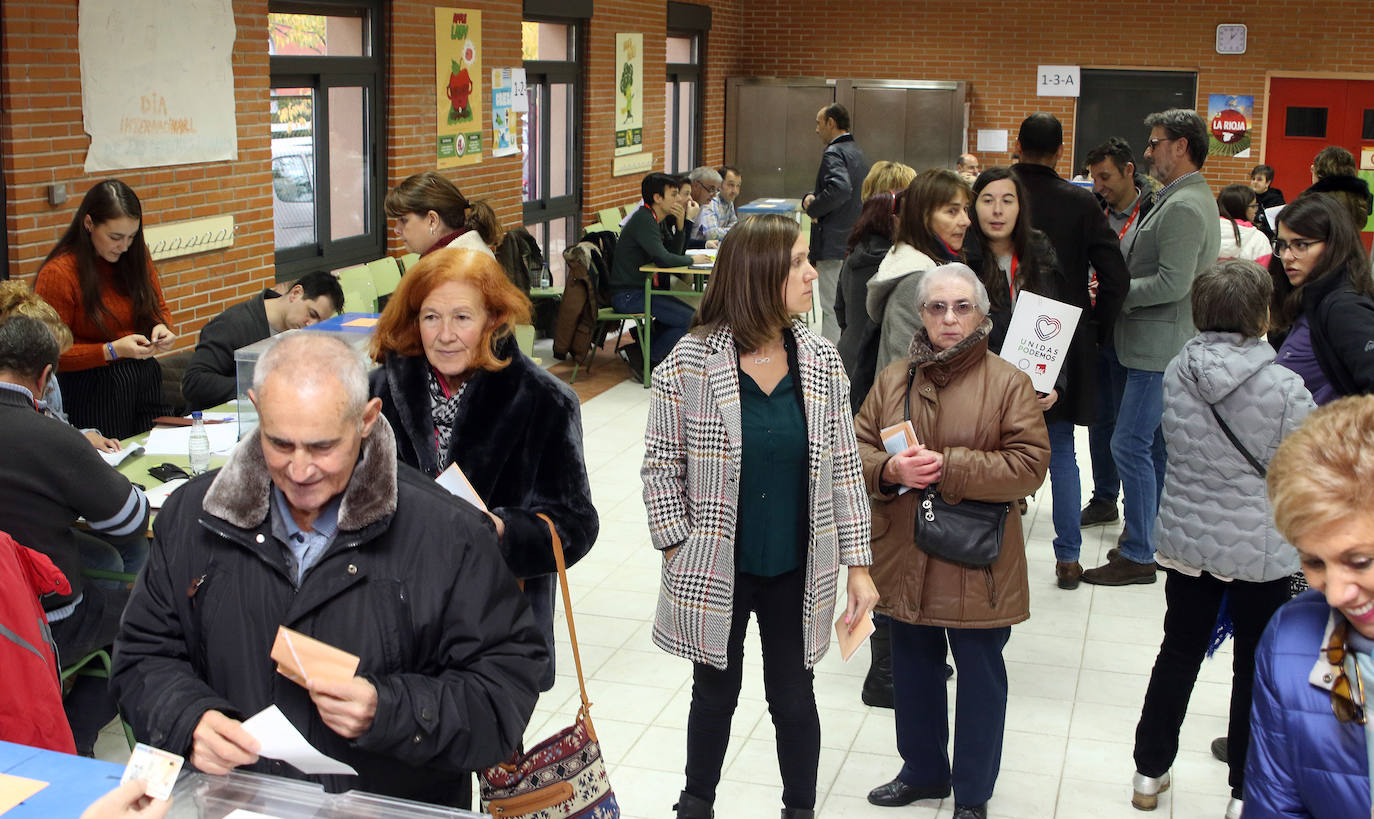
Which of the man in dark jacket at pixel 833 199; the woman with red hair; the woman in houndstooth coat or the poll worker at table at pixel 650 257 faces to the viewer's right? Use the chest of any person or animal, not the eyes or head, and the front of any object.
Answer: the poll worker at table

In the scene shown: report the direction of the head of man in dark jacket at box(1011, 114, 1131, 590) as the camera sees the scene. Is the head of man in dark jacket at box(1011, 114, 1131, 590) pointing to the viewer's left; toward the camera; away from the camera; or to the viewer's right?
away from the camera

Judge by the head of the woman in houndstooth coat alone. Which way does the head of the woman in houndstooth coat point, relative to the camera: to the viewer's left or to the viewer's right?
to the viewer's right

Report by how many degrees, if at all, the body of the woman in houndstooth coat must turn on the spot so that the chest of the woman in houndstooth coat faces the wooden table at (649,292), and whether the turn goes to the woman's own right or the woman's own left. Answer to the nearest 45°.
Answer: approximately 180°

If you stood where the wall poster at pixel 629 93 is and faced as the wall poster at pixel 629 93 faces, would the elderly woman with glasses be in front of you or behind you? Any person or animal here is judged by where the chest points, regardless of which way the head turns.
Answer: in front

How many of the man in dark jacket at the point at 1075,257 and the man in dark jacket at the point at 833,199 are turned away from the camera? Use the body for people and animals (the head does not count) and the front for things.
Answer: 1

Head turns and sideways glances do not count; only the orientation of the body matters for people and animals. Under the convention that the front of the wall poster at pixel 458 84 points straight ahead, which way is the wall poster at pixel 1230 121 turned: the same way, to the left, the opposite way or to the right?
to the right

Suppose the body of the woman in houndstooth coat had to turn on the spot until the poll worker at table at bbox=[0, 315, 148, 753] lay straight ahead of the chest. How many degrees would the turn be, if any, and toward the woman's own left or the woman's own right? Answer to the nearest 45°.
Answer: approximately 90° to the woman's own right

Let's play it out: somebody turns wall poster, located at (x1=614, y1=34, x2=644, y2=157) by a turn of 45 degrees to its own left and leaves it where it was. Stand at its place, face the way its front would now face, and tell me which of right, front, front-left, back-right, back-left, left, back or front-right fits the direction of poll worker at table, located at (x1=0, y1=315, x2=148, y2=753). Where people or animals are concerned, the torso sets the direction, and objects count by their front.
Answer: right

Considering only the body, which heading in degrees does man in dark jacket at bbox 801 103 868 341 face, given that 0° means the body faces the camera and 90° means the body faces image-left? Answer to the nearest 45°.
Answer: approximately 90°

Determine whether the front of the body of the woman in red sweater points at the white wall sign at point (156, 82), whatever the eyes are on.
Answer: no

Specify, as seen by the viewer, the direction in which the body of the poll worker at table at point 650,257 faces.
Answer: to the viewer's right

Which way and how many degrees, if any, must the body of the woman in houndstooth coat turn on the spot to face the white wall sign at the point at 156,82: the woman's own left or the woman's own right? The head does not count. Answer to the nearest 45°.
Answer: approximately 135° to the woman's own right

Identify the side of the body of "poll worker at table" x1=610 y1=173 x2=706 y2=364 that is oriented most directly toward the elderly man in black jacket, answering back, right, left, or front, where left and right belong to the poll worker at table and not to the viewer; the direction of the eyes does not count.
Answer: right

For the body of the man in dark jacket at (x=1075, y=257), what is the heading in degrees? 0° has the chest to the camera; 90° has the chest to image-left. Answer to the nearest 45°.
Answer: approximately 180°

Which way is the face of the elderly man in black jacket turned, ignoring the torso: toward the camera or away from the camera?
toward the camera

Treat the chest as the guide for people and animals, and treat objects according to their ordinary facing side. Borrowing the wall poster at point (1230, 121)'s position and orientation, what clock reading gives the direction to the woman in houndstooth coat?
The woman in houndstooth coat is roughly at 12 o'clock from the wall poster.

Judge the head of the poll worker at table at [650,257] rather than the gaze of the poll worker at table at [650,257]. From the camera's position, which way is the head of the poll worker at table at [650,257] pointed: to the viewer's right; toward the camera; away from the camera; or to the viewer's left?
to the viewer's right

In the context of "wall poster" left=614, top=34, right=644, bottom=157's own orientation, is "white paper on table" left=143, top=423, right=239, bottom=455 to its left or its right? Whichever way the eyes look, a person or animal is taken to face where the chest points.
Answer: on its right
